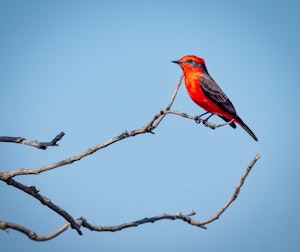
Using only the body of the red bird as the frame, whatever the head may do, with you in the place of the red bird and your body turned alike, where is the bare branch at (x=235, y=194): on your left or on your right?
on your left

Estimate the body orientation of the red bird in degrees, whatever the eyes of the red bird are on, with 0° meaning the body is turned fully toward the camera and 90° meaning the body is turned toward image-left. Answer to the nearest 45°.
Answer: approximately 90°
